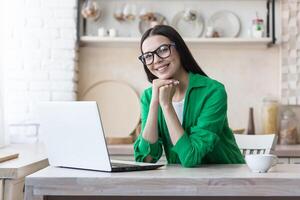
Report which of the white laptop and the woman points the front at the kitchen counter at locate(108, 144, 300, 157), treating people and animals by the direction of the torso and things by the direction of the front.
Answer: the white laptop

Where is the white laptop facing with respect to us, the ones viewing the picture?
facing away from the viewer and to the right of the viewer

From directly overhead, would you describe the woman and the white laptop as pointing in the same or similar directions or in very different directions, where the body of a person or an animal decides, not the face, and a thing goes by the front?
very different directions

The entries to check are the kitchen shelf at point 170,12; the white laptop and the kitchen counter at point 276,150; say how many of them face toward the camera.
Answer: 2

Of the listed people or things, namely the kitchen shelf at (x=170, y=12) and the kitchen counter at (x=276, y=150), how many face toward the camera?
2

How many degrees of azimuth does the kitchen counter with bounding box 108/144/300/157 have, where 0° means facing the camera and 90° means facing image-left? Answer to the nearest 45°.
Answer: approximately 0°
